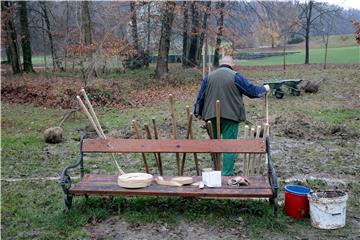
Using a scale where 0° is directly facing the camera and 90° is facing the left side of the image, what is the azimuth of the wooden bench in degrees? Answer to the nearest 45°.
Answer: approximately 0°

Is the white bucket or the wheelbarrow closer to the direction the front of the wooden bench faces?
the white bucket

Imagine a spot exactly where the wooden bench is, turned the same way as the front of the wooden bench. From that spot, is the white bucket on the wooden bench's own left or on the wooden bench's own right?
on the wooden bench's own left

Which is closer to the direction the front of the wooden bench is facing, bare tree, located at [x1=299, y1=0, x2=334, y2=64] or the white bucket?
the white bucket

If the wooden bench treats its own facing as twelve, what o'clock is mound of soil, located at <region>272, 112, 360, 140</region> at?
The mound of soil is roughly at 7 o'clock from the wooden bench.

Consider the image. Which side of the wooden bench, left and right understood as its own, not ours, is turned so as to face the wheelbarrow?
back

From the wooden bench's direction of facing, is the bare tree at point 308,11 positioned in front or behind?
behind
